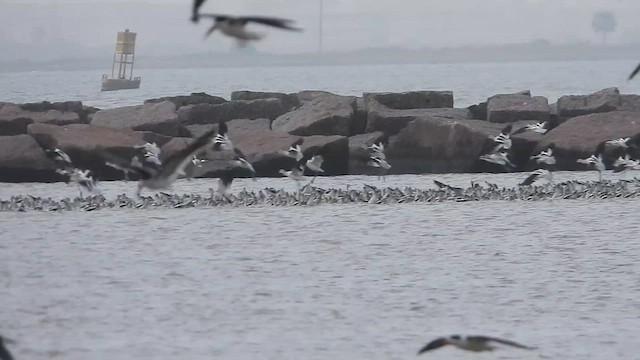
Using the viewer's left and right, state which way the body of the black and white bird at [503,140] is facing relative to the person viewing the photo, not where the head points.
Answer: facing to the left of the viewer

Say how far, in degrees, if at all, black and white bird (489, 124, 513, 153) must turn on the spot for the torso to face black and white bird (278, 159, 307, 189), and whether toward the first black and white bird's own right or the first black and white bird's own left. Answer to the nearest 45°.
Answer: approximately 45° to the first black and white bird's own left

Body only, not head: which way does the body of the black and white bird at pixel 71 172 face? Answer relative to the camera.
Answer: to the viewer's left

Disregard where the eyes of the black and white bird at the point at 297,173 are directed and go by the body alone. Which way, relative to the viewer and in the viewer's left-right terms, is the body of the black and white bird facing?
facing to the left of the viewer

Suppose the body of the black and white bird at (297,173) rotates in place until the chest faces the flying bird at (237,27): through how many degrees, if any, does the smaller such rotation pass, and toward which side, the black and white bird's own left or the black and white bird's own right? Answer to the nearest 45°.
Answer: approximately 90° to the black and white bird's own left

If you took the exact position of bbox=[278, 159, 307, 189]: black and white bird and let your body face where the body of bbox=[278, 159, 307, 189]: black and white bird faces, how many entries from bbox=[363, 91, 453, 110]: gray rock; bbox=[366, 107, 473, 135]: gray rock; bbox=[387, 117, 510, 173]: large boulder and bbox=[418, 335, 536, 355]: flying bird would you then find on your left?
1

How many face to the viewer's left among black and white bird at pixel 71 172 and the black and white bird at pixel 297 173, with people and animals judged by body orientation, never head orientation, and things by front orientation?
2

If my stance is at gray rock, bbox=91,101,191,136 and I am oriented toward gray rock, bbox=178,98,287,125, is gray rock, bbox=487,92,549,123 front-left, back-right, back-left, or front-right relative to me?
front-right
